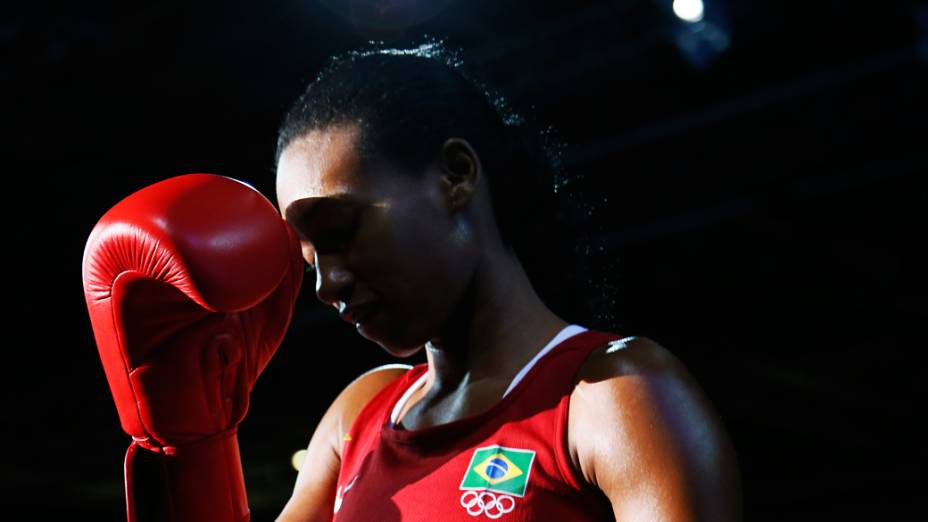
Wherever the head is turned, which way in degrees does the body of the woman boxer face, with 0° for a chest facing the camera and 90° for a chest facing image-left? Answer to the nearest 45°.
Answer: approximately 45°

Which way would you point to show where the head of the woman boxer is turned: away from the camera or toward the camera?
toward the camera
